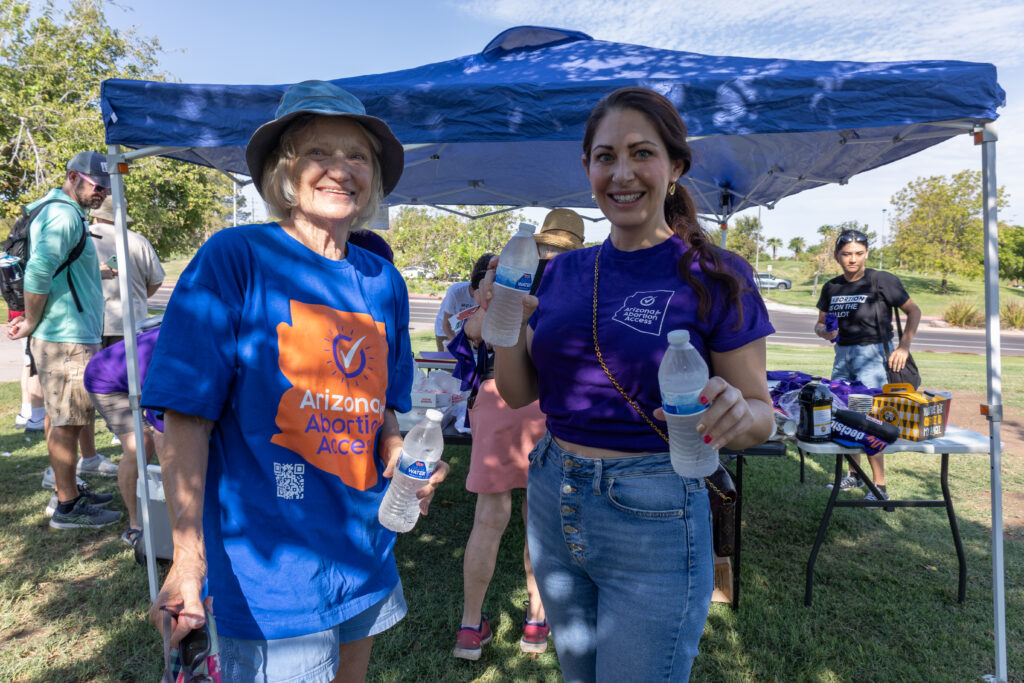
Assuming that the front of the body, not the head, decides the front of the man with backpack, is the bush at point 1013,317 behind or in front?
in front

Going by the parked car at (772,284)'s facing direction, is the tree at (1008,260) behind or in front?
in front

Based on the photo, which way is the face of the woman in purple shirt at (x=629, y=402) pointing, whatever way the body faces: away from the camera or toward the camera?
toward the camera

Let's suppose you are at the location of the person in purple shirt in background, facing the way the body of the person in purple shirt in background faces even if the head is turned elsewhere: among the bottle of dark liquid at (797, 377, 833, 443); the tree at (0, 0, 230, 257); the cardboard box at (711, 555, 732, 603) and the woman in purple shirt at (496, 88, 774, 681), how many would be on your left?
1

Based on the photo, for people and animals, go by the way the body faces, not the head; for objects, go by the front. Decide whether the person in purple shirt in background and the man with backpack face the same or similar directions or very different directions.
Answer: same or similar directions

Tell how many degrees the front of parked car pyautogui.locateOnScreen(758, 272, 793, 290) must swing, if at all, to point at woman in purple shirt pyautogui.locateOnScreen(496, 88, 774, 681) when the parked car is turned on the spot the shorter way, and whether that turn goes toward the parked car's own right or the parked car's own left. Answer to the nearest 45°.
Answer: approximately 90° to the parked car's own right

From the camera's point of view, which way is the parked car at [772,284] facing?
to the viewer's right

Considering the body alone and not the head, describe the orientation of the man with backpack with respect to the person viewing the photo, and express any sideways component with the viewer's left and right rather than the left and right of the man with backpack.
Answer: facing to the right of the viewer

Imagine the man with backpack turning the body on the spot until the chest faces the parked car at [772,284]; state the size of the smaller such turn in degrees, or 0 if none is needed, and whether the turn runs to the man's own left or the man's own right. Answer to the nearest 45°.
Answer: approximately 45° to the man's own left

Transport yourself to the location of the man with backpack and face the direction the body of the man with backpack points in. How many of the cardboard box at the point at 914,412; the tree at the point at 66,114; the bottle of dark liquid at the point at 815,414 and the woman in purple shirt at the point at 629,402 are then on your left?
1
